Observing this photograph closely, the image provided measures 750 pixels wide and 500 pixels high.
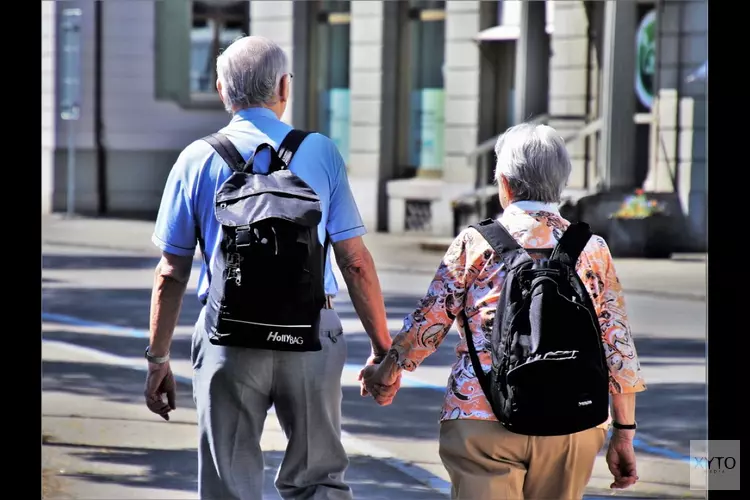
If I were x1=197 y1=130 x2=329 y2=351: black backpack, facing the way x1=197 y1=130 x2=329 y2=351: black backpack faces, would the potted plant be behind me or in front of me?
behind

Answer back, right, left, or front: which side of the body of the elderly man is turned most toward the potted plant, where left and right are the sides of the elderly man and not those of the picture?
front

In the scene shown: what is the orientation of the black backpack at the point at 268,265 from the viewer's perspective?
toward the camera

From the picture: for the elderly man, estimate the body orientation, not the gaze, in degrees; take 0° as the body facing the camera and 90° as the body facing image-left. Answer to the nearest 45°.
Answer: approximately 180°

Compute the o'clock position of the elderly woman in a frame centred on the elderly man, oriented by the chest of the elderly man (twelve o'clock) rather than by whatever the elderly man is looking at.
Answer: The elderly woman is roughly at 4 o'clock from the elderly man.

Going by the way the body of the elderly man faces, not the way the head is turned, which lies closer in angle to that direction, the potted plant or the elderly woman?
the potted plant
